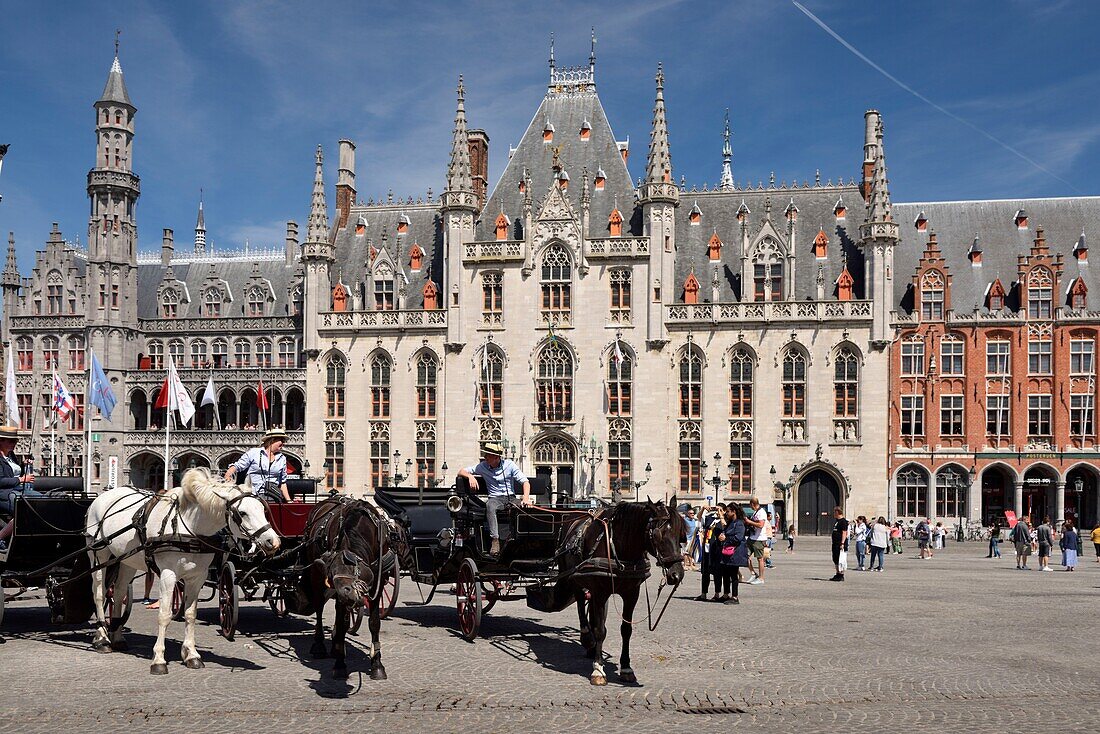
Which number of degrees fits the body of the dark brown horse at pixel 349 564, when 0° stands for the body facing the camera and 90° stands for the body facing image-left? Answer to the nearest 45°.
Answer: approximately 0°

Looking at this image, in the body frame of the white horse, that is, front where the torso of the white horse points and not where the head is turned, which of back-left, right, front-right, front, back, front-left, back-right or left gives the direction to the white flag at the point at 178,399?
back-left

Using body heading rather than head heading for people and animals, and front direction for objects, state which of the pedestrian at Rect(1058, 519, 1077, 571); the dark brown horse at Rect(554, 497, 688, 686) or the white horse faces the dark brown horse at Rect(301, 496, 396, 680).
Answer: the white horse

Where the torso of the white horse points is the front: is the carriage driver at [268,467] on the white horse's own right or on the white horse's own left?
on the white horse's own left

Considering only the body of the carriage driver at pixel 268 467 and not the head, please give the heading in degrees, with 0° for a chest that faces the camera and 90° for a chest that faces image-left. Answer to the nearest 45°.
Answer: approximately 315°

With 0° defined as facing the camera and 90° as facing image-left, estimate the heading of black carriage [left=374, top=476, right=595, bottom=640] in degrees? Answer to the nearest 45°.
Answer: approximately 315°
